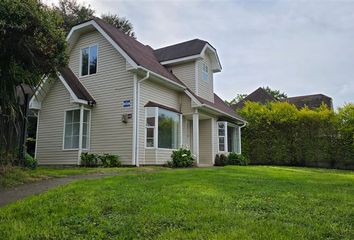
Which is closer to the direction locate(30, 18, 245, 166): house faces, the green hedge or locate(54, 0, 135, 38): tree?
the green hedge

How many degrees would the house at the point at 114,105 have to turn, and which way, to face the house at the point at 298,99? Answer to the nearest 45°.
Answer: approximately 90° to its left

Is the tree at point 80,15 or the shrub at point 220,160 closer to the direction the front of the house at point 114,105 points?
the shrub

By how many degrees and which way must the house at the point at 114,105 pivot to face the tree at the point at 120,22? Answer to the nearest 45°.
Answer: approximately 135° to its left

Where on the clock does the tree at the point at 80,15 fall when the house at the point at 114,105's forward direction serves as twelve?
The tree is roughly at 7 o'clock from the house.

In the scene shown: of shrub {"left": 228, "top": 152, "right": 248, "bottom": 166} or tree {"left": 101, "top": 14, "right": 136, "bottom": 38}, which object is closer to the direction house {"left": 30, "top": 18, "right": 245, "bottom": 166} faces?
the shrub

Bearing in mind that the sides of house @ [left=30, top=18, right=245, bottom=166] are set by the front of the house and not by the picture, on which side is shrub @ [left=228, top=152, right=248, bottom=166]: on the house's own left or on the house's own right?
on the house's own left

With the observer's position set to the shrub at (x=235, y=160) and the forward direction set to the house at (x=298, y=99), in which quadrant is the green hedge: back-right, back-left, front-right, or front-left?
front-right

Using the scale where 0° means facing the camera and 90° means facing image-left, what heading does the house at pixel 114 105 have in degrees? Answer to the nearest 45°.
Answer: approximately 315°

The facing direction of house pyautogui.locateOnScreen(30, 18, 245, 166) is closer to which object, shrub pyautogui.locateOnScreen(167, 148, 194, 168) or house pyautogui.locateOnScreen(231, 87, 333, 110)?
the shrub
